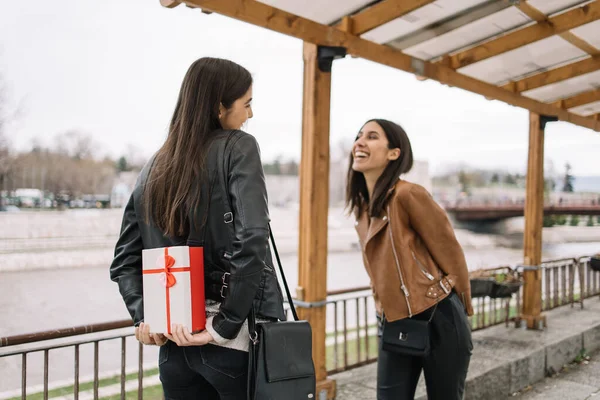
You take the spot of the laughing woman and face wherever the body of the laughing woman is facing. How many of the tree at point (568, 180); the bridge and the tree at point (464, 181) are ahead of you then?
0

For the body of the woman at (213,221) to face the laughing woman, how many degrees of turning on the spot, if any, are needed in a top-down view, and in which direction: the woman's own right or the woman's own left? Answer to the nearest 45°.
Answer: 0° — they already face them

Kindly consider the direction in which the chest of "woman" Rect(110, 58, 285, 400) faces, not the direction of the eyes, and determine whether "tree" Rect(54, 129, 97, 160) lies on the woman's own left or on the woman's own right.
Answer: on the woman's own left

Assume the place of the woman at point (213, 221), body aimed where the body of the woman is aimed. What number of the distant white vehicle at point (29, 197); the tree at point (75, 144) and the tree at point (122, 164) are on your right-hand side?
0

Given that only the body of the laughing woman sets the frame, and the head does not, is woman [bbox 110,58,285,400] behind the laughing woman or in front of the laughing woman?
in front

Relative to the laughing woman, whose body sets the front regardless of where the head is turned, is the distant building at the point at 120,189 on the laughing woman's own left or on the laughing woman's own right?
on the laughing woman's own right

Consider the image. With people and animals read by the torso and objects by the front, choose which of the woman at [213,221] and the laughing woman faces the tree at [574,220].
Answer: the woman

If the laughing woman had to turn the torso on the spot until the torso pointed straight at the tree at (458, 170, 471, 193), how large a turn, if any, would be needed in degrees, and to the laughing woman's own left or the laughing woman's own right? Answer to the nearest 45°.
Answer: approximately 135° to the laughing woman's own right

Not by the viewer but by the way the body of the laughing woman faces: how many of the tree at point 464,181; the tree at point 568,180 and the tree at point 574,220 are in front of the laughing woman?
0

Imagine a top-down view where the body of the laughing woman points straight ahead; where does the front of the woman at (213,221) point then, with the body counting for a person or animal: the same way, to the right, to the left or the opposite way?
the opposite way

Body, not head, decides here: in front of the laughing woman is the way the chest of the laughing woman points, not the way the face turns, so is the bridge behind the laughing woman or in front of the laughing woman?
behind

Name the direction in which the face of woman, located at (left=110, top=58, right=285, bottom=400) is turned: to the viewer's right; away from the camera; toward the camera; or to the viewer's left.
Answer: to the viewer's right

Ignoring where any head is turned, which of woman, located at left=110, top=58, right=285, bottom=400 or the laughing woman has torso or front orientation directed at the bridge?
the woman

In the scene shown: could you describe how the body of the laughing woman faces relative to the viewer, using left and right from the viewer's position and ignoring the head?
facing the viewer and to the left of the viewer

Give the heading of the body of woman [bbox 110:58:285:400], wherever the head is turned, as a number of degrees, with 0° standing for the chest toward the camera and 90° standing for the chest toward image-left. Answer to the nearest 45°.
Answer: approximately 225°

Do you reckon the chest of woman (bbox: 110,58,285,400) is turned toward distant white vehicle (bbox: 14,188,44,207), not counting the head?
no

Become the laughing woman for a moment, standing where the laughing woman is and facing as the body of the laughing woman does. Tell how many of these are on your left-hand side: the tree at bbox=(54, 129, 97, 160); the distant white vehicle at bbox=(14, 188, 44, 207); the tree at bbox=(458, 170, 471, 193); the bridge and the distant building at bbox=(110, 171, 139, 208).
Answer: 0
